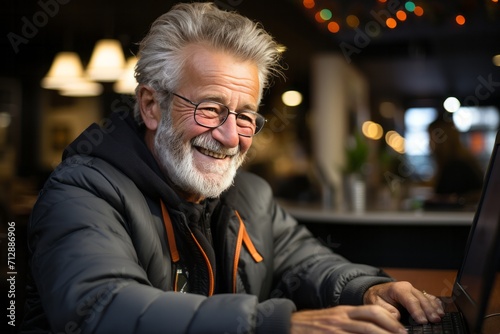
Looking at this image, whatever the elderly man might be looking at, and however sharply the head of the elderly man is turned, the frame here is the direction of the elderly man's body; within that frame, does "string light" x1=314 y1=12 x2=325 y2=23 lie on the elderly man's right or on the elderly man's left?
on the elderly man's left

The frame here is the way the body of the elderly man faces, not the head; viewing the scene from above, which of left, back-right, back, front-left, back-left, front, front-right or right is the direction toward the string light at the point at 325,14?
back-left

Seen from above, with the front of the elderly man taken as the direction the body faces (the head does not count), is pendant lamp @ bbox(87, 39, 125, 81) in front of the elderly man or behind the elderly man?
behind

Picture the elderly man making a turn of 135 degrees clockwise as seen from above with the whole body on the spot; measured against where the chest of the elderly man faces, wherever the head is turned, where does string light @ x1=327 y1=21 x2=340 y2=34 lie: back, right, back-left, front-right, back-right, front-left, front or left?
right

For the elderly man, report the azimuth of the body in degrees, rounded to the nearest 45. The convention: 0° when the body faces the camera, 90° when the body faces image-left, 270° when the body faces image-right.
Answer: approximately 315°

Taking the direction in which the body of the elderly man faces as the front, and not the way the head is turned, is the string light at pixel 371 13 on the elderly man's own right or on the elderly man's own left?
on the elderly man's own left

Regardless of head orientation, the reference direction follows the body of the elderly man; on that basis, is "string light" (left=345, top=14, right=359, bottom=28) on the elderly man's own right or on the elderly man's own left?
on the elderly man's own left

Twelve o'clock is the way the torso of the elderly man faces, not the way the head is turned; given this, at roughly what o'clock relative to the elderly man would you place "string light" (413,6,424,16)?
The string light is roughly at 8 o'clock from the elderly man.

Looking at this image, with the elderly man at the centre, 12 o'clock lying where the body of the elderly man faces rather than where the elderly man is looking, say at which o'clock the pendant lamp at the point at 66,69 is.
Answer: The pendant lamp is roughly at 7 o'clock from the elderly man.

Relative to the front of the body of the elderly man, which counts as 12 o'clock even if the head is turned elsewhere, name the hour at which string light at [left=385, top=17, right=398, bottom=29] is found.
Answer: The string light is roughly at 8 o'clock from the elderly man.

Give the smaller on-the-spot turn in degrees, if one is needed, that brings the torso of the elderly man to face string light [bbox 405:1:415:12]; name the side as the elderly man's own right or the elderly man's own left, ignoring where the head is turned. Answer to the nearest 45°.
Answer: approximately 135° to the elderly man's own left

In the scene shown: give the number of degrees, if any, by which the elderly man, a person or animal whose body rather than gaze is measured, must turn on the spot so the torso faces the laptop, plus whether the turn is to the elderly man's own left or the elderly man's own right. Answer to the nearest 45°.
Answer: approximately 45° to the elderly man's own left
